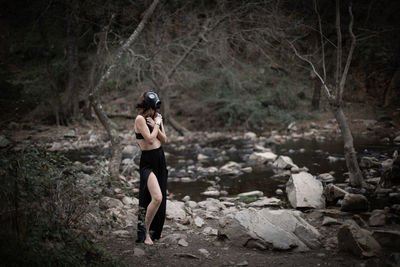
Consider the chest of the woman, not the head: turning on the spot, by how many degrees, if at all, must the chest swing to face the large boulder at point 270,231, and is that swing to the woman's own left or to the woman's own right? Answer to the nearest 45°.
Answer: approximately 45° to the woman's own left

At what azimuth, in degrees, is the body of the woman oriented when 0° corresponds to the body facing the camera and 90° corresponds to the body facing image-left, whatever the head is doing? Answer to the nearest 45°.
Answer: approximately 315°

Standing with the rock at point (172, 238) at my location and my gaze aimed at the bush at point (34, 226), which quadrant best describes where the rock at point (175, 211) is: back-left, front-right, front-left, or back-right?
back-right

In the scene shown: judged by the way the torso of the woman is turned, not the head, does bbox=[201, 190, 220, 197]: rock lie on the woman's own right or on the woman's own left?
on the woman's own left

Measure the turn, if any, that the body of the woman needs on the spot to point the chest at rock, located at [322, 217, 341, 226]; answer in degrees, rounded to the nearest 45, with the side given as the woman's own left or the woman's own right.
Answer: approximately 45° to the woman's own left

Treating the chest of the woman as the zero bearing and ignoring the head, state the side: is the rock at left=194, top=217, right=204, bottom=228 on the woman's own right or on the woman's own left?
on the woman's own left

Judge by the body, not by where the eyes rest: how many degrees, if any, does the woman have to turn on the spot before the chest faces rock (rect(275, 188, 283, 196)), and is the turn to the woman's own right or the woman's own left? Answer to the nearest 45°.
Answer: approximately 90° to the woman's own left
